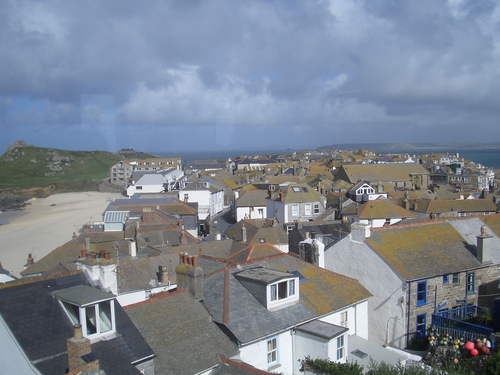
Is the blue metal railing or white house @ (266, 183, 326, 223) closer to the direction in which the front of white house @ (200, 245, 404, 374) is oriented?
the blue metal railing

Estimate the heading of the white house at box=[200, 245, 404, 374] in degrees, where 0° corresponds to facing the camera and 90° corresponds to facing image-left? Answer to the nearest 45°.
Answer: approximately 315°

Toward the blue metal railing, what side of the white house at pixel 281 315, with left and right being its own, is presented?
left

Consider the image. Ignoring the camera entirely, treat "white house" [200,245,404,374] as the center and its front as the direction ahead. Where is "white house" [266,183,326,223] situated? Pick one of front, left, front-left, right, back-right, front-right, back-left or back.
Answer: back-left

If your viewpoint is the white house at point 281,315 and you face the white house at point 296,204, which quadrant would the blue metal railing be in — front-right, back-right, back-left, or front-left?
front-right
